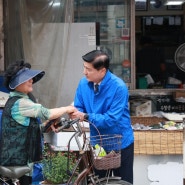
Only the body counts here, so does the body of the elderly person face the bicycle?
yes

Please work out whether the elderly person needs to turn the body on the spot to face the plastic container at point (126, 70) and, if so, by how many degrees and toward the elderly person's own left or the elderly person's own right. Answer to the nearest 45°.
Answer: approximately 45° to the elderly person's own left

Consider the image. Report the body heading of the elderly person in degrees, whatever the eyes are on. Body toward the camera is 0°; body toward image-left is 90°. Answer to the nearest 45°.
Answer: approximately 270°

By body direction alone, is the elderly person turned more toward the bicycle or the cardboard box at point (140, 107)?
the bicycle

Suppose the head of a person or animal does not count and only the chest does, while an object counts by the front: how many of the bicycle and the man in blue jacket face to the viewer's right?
1

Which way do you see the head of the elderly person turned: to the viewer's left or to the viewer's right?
to the viewer's right

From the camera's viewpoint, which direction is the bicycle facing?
to the viewer's right

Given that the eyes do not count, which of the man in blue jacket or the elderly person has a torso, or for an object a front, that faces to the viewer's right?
the elderly person

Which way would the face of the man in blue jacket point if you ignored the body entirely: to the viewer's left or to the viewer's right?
to the viewer's left

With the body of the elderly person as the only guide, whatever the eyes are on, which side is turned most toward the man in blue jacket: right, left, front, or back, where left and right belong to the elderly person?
front

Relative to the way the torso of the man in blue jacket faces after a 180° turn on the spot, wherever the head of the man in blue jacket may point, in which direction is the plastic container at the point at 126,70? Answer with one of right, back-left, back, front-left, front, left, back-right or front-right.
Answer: front-left

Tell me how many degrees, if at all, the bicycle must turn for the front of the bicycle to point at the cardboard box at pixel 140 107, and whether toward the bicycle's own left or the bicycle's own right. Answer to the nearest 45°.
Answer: approximately 90° to the bicycle's own left

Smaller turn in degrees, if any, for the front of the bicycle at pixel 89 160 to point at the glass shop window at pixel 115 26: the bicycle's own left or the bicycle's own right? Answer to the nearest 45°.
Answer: approximately 90° to the bicycle's own left

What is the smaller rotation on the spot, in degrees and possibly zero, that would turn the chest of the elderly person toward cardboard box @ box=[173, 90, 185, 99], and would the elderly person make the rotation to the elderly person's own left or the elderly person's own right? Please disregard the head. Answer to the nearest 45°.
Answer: approximately 45° to the elderly person's own left

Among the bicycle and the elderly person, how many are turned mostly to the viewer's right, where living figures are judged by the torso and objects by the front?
2
